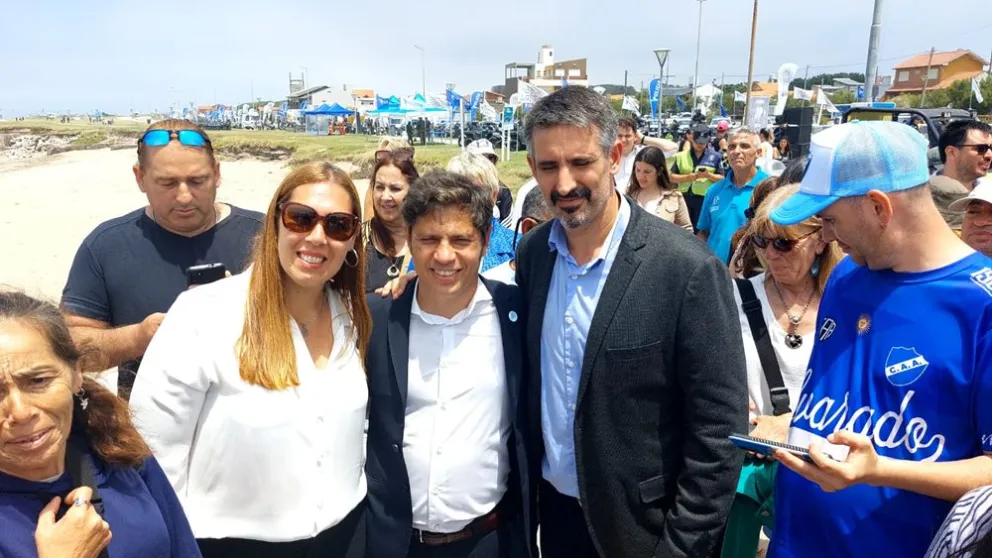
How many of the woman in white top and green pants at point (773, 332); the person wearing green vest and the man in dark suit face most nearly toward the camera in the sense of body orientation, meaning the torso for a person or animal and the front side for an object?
3

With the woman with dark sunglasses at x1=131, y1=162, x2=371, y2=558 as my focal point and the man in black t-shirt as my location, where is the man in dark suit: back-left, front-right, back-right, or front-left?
front-left

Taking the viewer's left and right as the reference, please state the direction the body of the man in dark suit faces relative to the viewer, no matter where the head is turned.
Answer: facing the viewer

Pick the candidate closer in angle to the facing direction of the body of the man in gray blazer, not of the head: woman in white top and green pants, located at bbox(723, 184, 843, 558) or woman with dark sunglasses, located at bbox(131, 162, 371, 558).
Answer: the woman with dark sunglasses

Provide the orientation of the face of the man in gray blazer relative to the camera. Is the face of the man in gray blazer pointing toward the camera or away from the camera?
toward the camera

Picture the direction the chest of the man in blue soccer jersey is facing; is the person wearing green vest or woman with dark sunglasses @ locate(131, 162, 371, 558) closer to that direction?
the woman with dark sunglasses

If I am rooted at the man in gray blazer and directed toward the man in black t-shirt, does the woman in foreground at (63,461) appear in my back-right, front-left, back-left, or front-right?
front-left

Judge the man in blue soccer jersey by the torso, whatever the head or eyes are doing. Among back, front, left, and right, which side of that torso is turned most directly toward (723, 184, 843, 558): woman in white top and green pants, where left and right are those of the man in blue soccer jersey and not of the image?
right

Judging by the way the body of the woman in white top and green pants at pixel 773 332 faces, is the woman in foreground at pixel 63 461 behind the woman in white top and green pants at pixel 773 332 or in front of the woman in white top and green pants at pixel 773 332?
in front

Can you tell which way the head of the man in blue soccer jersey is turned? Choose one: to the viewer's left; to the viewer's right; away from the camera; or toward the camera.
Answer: to the viewer's left

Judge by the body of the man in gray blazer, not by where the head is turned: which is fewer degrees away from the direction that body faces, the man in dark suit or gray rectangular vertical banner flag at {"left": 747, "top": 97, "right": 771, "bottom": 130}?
the man in dark suit

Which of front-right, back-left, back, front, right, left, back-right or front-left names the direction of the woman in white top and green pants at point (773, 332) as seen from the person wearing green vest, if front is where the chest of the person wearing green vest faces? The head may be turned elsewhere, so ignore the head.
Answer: front

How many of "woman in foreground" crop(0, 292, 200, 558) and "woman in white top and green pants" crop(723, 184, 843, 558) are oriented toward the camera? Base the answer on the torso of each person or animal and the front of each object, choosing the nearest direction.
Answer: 2

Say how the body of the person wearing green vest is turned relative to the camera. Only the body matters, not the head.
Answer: toward the camera

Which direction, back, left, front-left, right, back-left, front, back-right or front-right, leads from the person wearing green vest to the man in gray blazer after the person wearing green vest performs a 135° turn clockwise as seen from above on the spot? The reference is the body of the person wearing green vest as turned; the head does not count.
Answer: back-left

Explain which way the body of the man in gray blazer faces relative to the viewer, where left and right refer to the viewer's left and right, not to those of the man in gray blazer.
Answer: facing the viewer and to the left of the viewer
